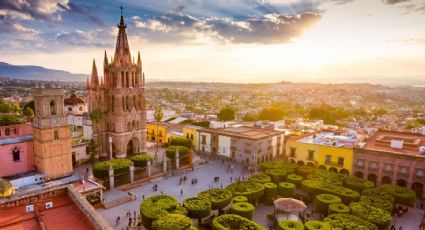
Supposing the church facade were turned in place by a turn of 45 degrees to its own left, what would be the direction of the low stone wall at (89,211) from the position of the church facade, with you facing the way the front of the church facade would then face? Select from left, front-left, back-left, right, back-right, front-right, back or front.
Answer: right

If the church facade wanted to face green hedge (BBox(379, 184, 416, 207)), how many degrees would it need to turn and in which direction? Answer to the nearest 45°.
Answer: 0° — it already faces it

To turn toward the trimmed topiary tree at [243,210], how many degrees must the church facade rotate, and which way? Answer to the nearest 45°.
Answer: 0° — it already faces it

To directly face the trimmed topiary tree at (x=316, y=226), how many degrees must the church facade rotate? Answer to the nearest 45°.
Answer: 0° — it already faces it

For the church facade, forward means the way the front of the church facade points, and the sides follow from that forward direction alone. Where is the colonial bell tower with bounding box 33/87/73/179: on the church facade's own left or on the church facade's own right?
on the church facade's own right

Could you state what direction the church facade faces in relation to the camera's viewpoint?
facing the viewer and to the right of the viewer

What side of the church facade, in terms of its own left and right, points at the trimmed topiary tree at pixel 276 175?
front

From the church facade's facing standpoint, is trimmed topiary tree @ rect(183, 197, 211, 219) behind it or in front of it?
in front

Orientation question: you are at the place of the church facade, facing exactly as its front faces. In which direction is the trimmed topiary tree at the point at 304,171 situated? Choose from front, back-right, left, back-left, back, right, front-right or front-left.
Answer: front

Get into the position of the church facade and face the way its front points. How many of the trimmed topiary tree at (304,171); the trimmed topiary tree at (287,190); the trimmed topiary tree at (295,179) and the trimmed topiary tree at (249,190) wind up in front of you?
4

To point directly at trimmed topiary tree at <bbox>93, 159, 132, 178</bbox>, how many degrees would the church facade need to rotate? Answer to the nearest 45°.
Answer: approximately 45° to its right

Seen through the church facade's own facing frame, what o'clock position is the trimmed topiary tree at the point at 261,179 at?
The trimmed topiary tree is roughly at 12 o'clock from the church facade.

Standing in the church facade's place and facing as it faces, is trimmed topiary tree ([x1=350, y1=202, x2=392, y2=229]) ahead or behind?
ahead

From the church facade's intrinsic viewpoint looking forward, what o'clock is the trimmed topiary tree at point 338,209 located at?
The trimmed topiary tree is roughly at 12 o'clock from the church facade.

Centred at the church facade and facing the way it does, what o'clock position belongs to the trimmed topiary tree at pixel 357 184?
The trimmed topiary tree is roughly at 12 o'clock from the church facade.

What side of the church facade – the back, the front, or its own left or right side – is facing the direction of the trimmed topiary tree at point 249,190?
front

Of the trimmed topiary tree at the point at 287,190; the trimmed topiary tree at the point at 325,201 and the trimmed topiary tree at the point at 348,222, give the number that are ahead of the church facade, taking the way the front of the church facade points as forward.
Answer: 3

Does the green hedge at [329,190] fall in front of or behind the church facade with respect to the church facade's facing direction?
in front

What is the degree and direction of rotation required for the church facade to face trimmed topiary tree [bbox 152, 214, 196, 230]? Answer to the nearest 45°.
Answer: approximately 45° to its right
